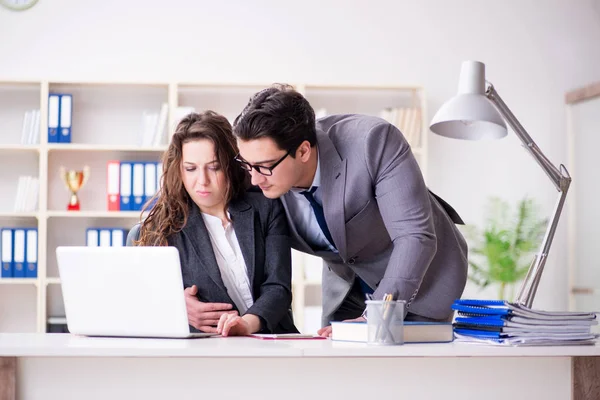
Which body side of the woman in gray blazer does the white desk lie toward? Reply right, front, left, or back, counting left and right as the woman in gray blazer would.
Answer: front

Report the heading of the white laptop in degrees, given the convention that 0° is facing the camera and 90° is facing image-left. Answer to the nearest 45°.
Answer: approximately 225°

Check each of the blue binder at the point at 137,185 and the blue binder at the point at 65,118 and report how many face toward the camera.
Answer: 2

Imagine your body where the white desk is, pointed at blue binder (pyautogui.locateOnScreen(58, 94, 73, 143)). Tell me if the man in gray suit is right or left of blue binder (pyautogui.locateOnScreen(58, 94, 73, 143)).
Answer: right

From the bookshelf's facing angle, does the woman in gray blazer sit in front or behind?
in front

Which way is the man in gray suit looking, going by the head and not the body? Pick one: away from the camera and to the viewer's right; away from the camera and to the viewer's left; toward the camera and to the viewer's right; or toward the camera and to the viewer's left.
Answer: toward the camera and to the viewer's left

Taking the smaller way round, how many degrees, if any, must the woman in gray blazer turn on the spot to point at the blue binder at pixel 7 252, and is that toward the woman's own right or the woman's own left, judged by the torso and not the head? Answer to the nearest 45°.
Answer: approximately 135° to the woman's own right

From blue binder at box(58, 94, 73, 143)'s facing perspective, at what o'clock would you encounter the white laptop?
The white laptop is roughly at 12 o'clock from the blue binder.

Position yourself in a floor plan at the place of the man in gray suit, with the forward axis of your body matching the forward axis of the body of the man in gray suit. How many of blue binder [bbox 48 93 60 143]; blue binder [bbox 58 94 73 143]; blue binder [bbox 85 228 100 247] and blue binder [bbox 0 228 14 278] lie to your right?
4

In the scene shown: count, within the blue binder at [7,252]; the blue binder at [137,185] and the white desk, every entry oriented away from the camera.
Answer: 1

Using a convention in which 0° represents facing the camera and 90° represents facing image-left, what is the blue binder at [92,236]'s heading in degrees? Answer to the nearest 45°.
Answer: approximately 0°

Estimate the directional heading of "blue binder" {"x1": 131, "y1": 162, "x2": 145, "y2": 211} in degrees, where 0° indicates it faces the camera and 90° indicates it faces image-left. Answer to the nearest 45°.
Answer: approximately 0°

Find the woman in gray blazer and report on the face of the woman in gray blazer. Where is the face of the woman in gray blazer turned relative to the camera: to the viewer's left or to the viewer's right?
to the viewer's left
